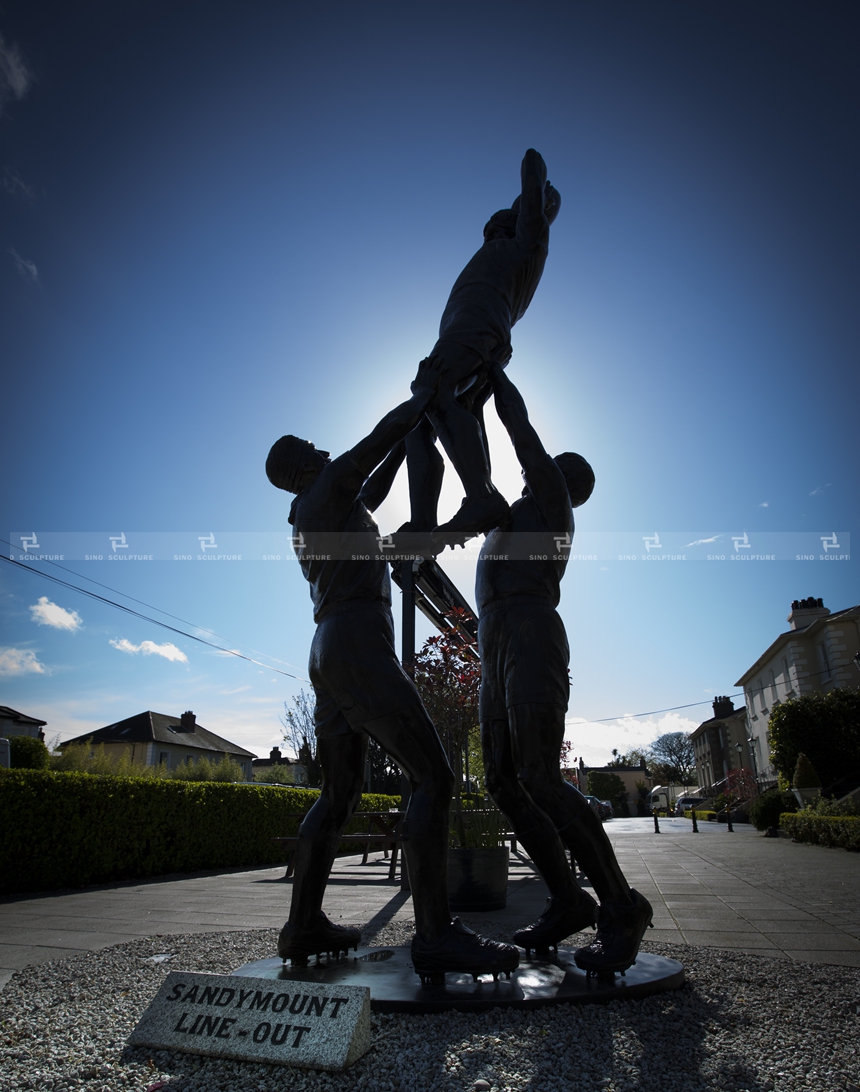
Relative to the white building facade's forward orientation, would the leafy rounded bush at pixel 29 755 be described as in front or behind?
in front

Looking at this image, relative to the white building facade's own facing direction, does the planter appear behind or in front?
in front

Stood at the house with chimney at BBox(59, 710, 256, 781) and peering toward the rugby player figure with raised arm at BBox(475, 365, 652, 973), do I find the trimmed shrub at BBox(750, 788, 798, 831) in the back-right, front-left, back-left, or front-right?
front-left

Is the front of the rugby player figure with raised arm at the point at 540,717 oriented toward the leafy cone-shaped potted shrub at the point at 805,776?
no

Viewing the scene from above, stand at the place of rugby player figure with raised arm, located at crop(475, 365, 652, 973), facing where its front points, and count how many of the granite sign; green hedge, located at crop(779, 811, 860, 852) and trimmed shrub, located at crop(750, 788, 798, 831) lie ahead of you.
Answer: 1

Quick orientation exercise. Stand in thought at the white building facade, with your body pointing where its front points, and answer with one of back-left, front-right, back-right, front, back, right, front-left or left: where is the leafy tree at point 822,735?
front-left

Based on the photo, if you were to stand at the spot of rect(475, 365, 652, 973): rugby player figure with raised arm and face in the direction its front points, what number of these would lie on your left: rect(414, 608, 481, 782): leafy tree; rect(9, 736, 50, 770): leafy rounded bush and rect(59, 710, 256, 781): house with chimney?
0

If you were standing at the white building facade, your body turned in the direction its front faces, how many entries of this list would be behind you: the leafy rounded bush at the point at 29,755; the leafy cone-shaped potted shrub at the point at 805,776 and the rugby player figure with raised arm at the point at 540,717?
0

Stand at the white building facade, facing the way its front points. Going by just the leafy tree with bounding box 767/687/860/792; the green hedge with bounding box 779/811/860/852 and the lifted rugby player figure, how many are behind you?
0

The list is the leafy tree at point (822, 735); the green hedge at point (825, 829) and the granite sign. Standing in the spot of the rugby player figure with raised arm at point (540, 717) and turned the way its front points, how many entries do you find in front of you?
1

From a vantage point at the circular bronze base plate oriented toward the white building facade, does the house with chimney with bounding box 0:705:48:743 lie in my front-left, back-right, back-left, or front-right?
front-left

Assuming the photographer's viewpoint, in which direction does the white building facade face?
facing the viewer and to the left of the viewer

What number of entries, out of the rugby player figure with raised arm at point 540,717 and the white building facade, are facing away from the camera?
0

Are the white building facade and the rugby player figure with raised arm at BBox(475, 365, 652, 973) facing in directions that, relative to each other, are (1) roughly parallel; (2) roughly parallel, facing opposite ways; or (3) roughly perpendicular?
roughly parallel
